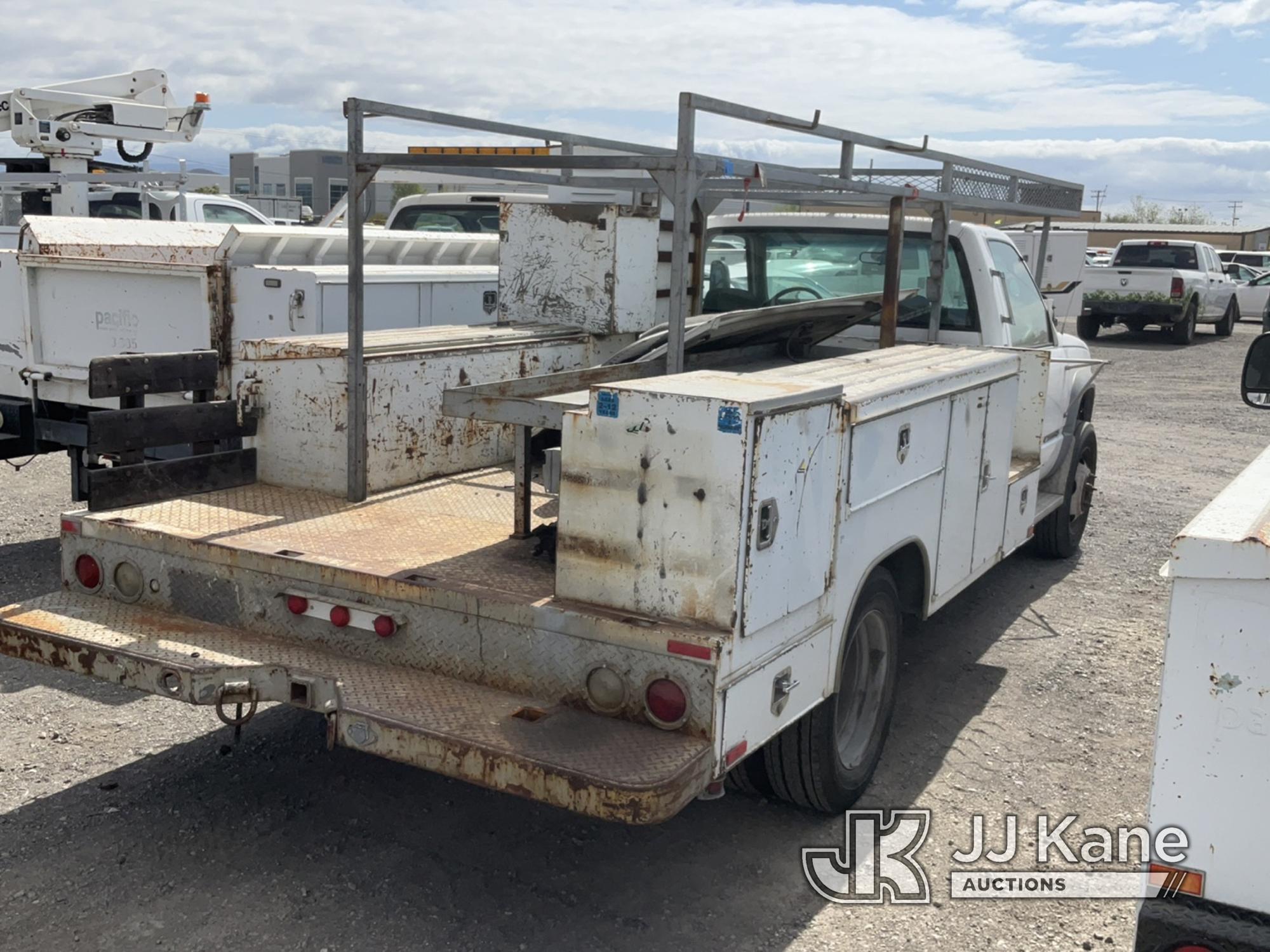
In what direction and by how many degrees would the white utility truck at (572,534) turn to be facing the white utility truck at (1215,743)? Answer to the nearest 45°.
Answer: approximately 90° to its right

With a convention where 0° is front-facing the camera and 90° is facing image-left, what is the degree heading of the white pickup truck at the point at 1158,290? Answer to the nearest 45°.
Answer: approximately 225°

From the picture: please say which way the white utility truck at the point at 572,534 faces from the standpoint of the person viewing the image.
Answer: facing away from the viewer and to the right of the viewer

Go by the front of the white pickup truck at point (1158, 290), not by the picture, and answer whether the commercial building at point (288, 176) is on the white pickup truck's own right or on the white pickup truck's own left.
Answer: on the white pickup truck's own left

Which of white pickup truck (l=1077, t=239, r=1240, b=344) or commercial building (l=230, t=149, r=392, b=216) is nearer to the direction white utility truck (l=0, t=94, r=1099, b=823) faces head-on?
the white pickup truck

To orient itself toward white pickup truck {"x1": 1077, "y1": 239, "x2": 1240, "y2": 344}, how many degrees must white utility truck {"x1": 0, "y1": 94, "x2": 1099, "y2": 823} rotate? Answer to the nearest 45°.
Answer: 0° — it already faces it

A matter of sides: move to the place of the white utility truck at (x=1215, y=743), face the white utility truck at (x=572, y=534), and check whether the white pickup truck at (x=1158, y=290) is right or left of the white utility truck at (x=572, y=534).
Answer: right

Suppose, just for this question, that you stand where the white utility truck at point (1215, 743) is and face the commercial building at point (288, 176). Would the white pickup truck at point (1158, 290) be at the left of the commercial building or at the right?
right

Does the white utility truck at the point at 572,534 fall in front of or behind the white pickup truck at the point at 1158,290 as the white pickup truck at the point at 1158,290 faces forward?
behind

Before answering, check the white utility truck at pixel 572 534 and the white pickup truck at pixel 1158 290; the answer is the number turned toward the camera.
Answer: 0

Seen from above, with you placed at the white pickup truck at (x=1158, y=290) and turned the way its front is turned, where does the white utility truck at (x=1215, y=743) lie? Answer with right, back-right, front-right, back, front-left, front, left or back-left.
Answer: back-right
